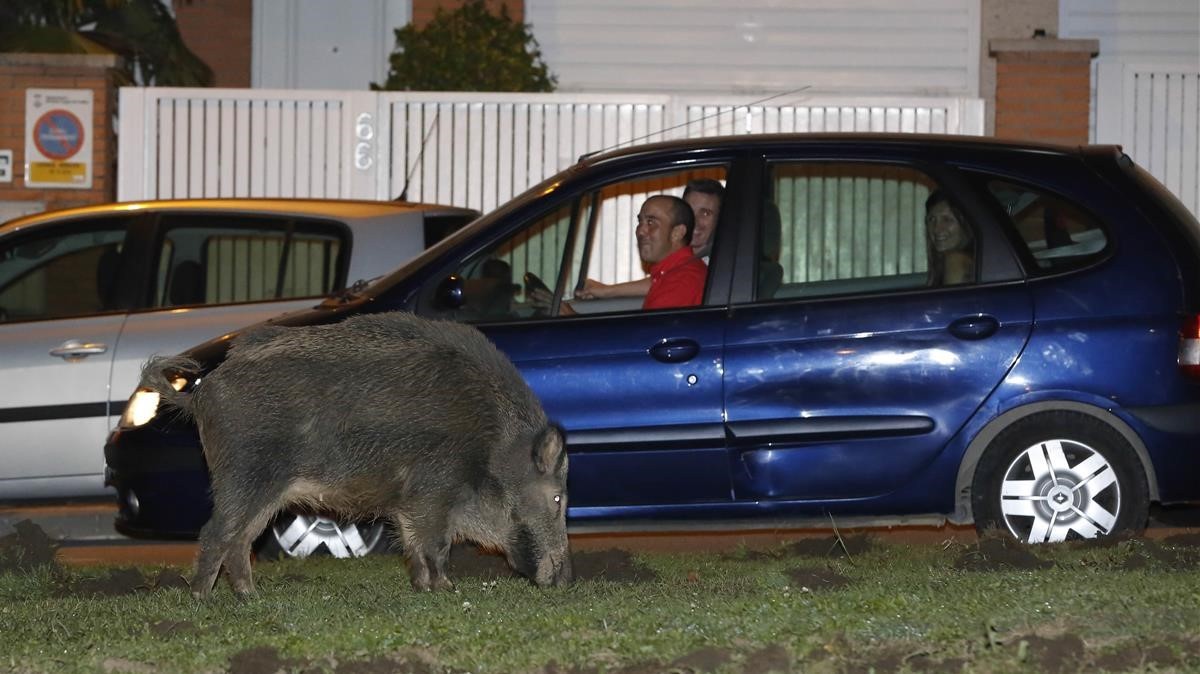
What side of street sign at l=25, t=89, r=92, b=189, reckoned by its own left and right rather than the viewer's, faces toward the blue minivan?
front

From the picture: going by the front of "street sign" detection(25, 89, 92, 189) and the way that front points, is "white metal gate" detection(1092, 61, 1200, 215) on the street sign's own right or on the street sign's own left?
on the street sign's own left

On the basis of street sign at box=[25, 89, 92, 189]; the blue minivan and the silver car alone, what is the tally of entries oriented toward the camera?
1

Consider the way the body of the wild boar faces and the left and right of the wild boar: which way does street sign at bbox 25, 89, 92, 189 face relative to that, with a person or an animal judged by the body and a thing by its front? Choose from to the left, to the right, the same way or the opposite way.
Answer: to the right

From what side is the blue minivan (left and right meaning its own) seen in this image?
left

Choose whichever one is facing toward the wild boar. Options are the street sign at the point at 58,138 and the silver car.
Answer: the street sign

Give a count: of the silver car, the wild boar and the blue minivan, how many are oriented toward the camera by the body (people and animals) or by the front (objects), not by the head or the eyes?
0

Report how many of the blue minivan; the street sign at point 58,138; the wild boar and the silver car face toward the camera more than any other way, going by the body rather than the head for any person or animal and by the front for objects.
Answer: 1

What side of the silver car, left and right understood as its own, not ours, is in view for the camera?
left

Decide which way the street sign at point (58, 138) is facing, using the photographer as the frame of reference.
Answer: facing the viewer

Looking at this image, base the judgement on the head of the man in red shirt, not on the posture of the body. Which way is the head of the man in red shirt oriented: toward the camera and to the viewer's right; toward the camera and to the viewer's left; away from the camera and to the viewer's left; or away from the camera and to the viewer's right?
toward the camera and to the viewer's left

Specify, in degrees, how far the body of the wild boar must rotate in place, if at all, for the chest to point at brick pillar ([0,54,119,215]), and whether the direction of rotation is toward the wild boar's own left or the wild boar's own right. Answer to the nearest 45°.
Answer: approximately 90° to the wild boar's own left

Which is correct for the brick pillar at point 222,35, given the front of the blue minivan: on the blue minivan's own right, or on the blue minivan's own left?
on the blue minivan's own right
